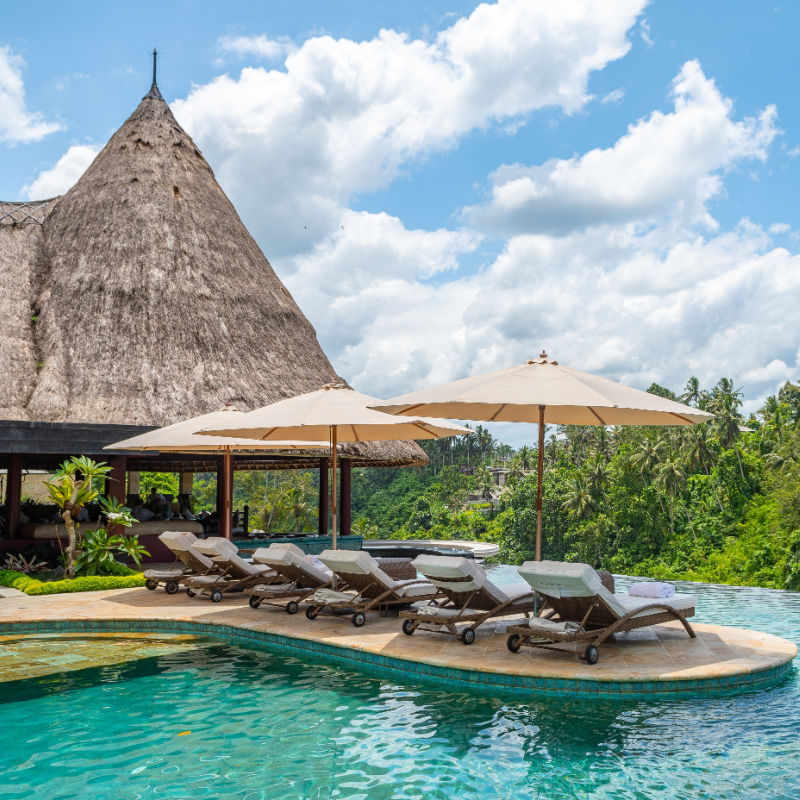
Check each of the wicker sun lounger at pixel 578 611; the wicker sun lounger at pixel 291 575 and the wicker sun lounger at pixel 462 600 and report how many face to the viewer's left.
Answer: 0

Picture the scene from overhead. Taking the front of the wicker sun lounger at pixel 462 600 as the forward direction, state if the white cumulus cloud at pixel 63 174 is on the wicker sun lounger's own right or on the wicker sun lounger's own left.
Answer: on the wicker sun lounger's own left
